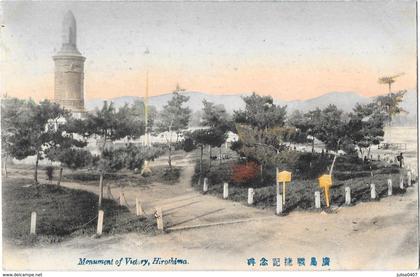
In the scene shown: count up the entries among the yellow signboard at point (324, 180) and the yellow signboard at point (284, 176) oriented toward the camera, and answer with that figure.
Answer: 2

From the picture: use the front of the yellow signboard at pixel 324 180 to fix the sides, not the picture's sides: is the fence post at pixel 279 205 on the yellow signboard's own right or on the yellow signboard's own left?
on the yellow signboard's own right

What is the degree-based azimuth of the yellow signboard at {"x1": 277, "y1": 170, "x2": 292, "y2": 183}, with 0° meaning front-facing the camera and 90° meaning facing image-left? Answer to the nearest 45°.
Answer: approximately 0°

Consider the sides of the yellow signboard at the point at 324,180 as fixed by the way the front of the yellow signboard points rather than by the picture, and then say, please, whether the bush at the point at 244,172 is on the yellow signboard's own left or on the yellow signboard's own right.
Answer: on the yellow signboard's own right

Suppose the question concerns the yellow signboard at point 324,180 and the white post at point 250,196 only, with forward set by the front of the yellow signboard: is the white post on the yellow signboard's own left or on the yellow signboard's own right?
on the yellow signboard's own right
